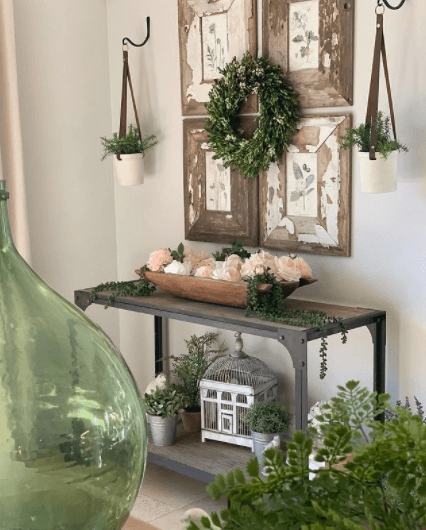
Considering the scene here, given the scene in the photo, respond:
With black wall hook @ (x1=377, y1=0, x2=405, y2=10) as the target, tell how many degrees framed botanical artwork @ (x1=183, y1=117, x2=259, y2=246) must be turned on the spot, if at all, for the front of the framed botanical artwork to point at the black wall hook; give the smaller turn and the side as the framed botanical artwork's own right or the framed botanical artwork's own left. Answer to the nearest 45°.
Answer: approximately 90° to the framed botanical artwork's own left

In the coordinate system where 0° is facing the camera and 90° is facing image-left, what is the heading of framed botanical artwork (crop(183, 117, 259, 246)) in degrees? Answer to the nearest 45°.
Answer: approximately 45°

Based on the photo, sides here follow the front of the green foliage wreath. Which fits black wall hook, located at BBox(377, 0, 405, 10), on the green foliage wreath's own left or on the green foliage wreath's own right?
on the green foliage wreath's own left

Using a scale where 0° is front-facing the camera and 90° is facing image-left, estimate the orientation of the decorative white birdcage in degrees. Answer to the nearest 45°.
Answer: approximately 45°

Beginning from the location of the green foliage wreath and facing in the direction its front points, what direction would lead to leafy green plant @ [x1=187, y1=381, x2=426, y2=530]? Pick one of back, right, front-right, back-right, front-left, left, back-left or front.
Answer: front-left

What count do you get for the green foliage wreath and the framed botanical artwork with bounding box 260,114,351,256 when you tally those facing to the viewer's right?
0

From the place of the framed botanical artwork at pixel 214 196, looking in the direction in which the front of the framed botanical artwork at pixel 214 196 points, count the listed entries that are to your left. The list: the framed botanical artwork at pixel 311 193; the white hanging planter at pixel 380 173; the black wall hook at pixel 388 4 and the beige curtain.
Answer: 3
